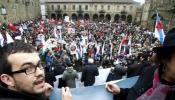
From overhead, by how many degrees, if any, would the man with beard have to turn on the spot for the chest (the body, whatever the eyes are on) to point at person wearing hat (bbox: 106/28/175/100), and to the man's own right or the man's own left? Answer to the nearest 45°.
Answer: approximately 45° to the man's own left

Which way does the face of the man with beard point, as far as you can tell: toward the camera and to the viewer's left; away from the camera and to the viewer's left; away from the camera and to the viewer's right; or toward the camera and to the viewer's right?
toward the camera and to the viewer's right
